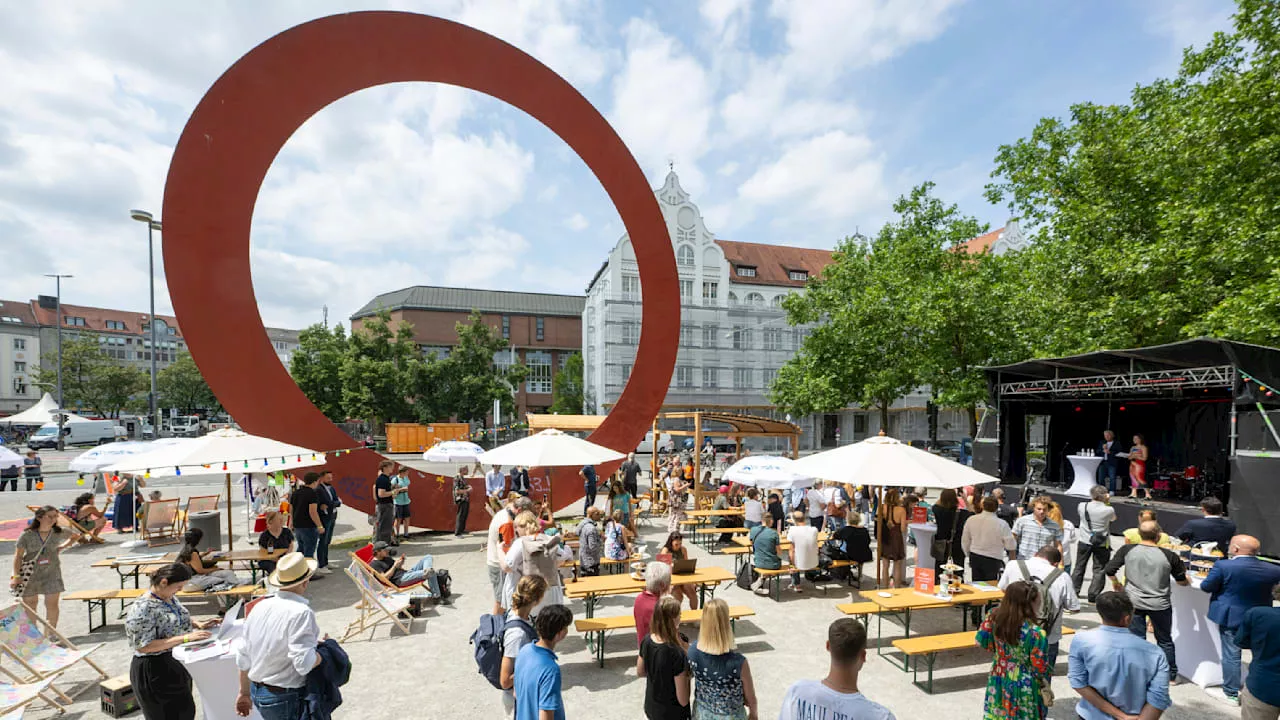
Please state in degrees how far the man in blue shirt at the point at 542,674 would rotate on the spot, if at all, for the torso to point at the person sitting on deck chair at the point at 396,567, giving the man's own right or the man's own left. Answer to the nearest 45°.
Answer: approximately 45° to the man's own left

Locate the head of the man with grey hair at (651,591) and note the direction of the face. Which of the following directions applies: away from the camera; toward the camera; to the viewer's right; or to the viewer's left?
away from the camera

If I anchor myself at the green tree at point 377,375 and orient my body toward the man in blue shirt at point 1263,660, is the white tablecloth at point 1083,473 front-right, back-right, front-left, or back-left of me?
front-left

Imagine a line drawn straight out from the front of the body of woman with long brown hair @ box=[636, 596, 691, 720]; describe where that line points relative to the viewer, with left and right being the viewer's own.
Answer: facing away from the viewer and to the right of the viewer

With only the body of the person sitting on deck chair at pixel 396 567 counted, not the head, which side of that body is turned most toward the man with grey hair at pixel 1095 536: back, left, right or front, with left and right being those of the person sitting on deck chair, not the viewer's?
front

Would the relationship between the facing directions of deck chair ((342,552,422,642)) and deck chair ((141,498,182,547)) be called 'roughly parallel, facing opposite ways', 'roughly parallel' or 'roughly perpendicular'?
roughly perpendicular

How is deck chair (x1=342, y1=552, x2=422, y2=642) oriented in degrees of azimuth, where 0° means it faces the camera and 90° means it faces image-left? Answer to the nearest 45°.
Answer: approximately 270°

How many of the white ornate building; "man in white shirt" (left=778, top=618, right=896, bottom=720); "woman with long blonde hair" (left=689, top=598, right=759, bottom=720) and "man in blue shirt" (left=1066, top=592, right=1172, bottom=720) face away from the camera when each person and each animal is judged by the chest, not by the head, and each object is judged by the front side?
3

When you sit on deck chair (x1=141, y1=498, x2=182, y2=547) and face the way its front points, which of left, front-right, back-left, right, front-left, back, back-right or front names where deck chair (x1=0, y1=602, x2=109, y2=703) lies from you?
front

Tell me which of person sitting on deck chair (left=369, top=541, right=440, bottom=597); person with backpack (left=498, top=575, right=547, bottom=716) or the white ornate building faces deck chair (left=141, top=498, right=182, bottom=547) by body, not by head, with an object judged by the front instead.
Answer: the white ornate building
